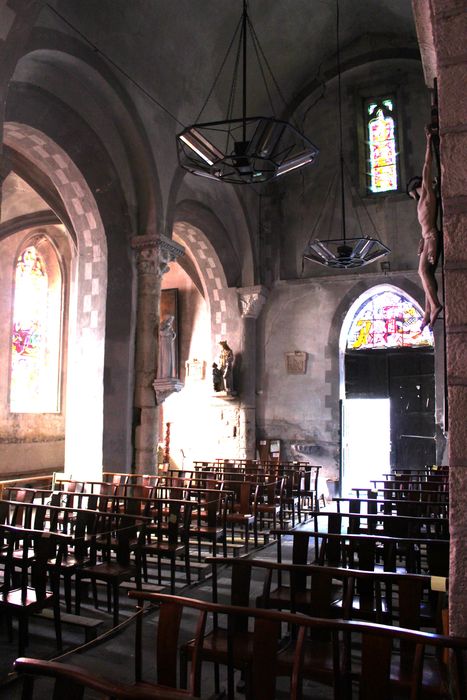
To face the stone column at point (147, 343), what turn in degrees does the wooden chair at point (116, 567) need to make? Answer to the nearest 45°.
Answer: approximately 135° to its right

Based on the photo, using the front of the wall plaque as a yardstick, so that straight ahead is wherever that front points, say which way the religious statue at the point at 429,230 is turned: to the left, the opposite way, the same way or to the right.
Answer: to the right

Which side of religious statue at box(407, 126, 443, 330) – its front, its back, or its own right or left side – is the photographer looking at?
left

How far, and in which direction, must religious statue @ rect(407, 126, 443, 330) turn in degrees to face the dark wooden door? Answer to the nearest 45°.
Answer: approximately 90° to its right
